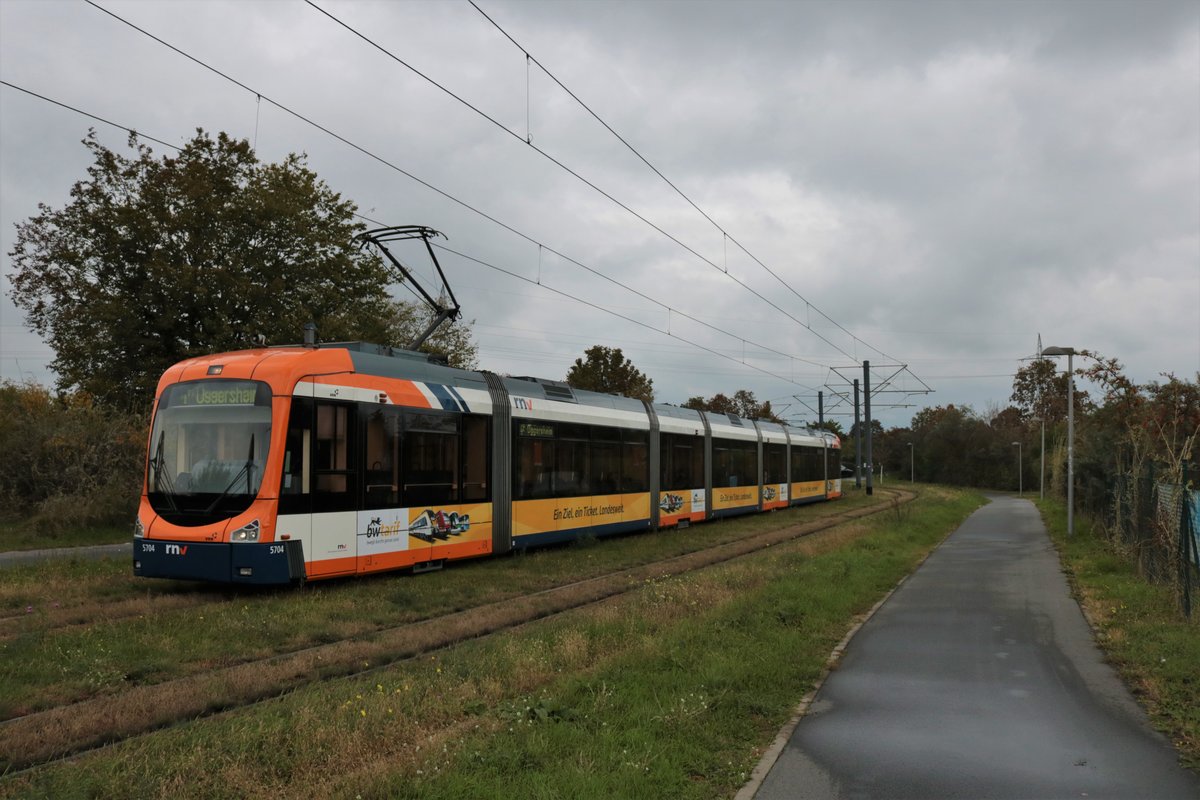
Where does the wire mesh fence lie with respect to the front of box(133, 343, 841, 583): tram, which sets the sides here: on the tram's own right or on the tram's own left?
on the tram's own left

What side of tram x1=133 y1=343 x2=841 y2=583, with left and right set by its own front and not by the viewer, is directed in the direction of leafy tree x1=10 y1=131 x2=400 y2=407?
right

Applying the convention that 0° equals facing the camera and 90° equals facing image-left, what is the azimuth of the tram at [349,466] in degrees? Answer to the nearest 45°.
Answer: approximately 45°

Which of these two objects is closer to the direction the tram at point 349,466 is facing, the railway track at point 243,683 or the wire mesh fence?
the railway track

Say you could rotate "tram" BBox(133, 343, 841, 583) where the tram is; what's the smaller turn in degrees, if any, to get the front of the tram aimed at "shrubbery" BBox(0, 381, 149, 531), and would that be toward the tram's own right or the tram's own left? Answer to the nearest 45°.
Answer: approximately 90° to the tram's own right
